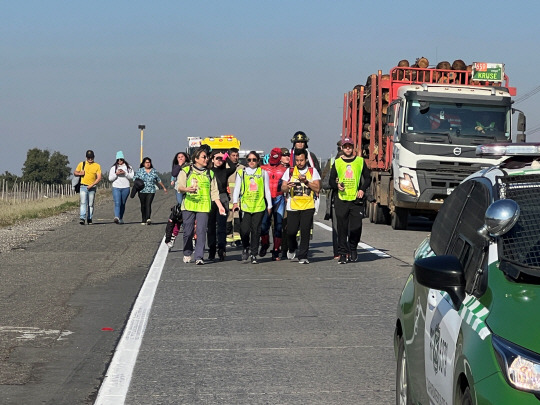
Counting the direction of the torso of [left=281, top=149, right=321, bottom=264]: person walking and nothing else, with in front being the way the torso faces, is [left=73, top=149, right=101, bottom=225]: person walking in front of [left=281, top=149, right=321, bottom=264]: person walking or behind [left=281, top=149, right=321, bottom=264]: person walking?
behind

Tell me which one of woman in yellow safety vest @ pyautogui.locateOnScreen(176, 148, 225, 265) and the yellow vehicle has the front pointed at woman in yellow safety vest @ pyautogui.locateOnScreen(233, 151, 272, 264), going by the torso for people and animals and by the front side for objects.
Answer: the yellow vehicle

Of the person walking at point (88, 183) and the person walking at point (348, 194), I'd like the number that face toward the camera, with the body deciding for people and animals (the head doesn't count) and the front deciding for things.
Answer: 2

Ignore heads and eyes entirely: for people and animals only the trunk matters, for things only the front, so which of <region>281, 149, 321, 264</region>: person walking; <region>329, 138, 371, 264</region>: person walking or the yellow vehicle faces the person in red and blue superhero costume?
the yellow vehicle

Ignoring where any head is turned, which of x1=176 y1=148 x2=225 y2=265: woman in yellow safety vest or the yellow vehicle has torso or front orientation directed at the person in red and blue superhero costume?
the yellow vehicle

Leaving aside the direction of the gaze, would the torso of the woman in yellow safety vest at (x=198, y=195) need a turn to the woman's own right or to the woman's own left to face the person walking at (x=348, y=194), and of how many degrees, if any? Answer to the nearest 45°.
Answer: approximately 90° to the woman's own left

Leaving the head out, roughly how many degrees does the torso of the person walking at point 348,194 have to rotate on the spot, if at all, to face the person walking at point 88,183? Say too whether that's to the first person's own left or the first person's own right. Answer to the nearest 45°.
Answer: approximately 135° to the first person's own right
